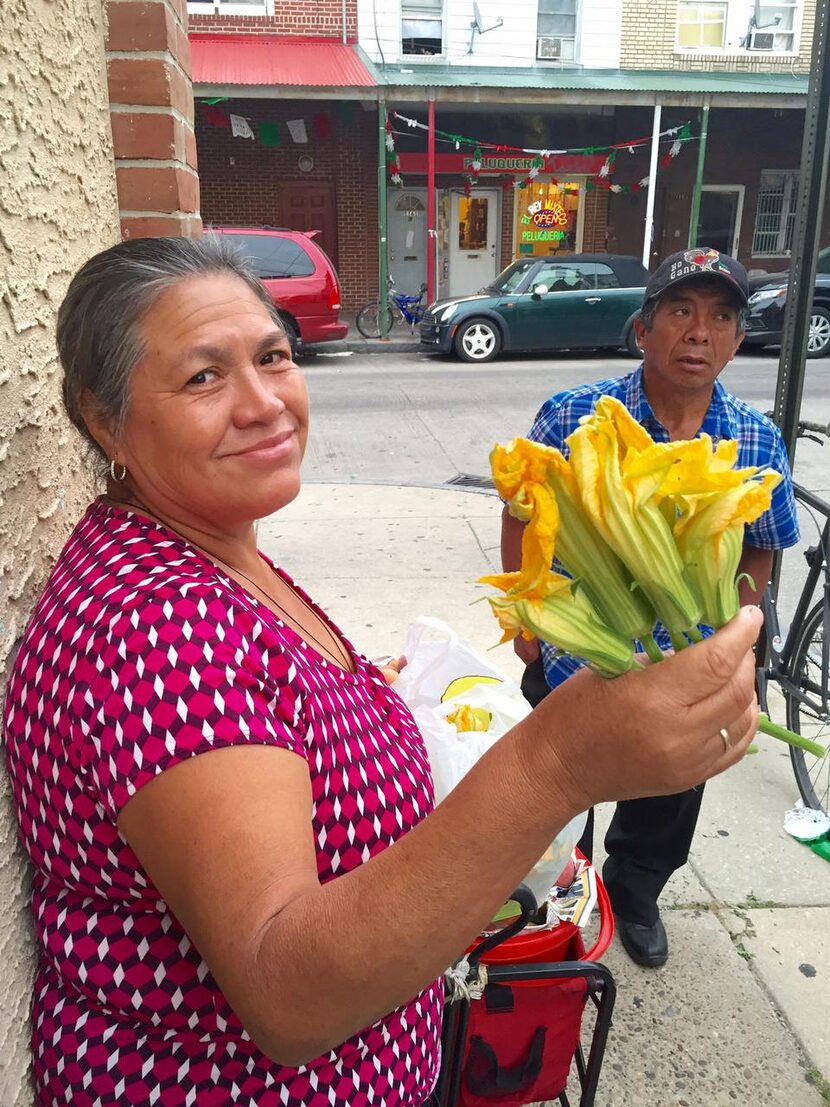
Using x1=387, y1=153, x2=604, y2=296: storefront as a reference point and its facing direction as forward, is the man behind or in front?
in front

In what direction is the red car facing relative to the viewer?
to the viewer's left

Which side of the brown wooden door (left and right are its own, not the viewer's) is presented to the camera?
front

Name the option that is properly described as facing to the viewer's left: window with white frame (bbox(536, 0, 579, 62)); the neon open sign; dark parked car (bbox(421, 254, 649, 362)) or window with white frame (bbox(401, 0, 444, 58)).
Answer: the dark parked car

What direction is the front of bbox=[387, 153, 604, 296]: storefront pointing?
toward the camera

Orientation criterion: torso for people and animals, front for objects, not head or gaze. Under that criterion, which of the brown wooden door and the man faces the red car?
the brown wooden door

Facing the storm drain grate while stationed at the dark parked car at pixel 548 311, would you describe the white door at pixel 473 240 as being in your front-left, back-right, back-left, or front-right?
back-right

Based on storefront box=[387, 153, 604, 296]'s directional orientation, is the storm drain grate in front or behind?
in front

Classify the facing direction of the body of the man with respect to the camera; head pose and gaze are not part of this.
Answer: toward the camera

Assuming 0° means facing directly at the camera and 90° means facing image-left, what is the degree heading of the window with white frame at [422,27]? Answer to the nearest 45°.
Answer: approximately 0°

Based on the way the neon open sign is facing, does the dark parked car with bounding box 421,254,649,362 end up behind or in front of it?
in front

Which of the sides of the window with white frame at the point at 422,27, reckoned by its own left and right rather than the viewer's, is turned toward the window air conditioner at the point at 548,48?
left

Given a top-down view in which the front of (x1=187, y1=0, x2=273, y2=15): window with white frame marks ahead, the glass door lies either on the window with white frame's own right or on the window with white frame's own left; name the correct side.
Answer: on the window with white frame's own left

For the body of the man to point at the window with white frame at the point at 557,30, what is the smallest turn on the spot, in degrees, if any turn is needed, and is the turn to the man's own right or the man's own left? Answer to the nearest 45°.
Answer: approximately 180°

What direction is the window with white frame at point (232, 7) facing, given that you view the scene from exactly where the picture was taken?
facing the viewer

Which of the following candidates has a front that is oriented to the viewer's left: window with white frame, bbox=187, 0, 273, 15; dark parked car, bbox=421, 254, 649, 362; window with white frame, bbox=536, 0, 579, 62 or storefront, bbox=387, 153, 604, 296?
the dark parked car

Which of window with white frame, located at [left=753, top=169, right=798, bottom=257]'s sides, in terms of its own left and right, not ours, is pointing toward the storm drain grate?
front
